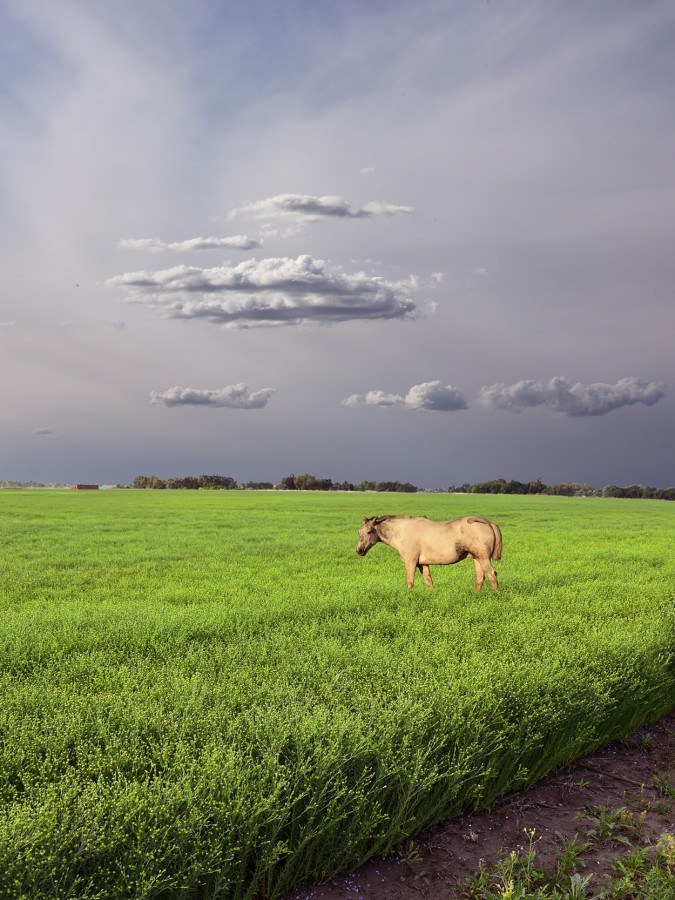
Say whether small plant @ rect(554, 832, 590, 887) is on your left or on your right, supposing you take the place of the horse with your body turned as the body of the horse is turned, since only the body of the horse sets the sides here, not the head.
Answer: on your left

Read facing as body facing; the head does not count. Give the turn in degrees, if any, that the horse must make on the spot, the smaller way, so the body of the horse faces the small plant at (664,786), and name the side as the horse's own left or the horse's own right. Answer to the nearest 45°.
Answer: approximately 135° to the horse's own left

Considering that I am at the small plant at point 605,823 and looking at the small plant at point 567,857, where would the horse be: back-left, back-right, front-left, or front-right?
back-right

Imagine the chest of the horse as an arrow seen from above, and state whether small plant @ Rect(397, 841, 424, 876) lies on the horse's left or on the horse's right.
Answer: on the horse's left

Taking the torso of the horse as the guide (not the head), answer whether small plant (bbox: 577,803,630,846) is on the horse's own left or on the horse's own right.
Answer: on the horse's own left

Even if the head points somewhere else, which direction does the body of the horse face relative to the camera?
to the viewer's left
